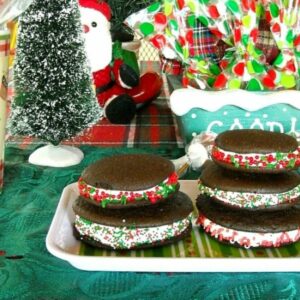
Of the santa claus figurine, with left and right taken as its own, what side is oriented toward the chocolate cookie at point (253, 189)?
front

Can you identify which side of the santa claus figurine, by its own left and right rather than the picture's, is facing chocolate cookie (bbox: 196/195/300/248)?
front

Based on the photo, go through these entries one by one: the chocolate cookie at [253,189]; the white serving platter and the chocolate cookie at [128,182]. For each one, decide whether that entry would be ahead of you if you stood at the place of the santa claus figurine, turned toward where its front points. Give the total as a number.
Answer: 3

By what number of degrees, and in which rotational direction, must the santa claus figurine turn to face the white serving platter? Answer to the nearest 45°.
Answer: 0° — it already faces it

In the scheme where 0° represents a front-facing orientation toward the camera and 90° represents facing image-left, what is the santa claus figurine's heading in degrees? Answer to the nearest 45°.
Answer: approximately 0°

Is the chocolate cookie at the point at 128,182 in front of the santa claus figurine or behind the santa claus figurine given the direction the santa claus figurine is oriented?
in front

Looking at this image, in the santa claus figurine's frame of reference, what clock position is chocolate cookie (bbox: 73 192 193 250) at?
The chocolate cookie is roughly at 12 o'clock from the santa claus figurine.

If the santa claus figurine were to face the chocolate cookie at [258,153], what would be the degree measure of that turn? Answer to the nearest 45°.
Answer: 0° — it already faces it
